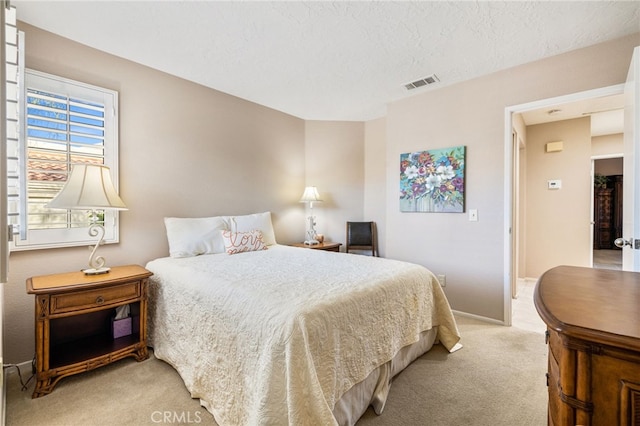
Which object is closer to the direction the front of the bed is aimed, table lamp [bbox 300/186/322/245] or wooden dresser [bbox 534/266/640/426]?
the wooden dresser

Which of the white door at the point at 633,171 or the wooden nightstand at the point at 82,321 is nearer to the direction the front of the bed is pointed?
the white door

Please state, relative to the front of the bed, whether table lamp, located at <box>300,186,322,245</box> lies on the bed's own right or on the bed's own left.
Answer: on the bed's own left

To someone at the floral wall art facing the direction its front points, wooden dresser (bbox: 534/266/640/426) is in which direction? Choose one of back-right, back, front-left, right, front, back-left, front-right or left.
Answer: front-left

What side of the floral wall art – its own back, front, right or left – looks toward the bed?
front

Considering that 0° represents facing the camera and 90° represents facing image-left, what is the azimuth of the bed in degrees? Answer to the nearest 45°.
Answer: approximately 315°

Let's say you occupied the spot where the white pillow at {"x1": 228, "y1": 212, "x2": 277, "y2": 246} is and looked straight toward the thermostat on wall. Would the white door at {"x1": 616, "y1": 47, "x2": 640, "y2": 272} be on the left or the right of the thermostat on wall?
right

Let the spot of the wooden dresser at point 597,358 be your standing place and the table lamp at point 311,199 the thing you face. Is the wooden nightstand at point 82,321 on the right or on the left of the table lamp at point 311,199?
left

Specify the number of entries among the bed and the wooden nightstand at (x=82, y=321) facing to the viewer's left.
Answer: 0

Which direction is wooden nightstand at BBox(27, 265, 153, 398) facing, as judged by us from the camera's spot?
facing the viewer and to the right of the viewer

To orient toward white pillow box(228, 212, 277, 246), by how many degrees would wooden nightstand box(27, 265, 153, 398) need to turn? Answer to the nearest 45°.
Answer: approximately 45° to its left
